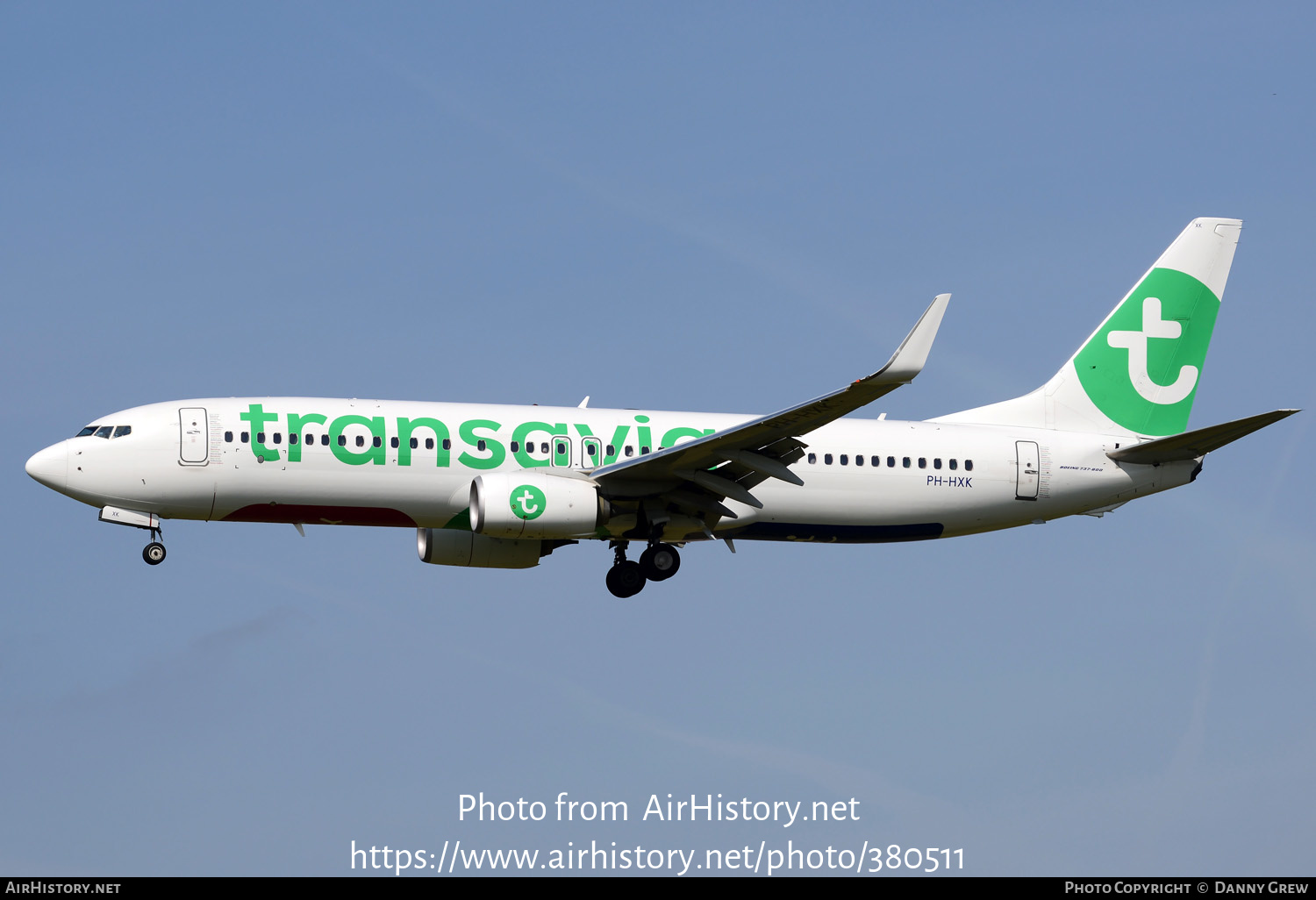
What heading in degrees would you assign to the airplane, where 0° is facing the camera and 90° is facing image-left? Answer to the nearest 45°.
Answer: approximately 90°
